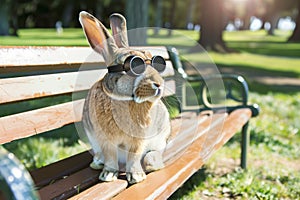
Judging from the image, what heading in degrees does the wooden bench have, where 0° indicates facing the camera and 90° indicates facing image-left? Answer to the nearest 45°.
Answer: approximately 315°
